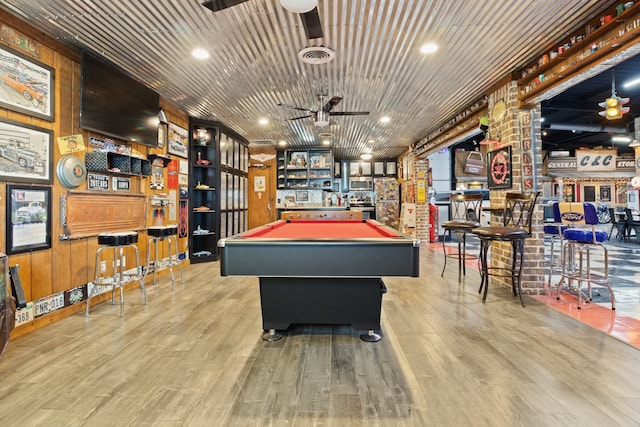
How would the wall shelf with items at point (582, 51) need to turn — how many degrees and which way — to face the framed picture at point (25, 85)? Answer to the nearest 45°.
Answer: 0° — it already faces it

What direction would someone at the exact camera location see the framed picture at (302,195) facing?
facing the viewer

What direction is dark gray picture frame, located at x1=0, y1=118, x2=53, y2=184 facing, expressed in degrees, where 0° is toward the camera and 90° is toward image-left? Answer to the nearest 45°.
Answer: approximately 315°

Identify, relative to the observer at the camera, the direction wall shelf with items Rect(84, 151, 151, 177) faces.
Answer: facing the viewer and to the right of the viewer

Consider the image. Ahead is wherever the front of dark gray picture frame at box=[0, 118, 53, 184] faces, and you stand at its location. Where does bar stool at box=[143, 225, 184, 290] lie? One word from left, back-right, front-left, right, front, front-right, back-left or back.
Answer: left

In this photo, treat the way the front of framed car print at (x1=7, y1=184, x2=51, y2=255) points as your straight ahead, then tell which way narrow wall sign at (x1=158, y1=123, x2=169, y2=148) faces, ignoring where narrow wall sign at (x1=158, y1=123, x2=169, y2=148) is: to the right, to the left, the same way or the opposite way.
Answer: the same way

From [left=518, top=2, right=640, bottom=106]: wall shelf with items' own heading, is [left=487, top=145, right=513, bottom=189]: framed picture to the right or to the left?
on its right

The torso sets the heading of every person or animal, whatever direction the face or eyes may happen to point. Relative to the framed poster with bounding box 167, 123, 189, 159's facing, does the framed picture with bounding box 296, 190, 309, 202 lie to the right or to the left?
on its left

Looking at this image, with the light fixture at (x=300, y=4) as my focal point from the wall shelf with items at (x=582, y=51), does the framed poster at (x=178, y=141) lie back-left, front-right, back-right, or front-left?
front-right

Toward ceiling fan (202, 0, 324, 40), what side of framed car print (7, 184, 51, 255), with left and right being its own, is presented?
front

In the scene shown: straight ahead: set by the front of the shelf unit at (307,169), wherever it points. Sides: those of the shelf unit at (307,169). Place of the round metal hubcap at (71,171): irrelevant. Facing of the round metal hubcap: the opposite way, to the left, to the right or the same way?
to the left

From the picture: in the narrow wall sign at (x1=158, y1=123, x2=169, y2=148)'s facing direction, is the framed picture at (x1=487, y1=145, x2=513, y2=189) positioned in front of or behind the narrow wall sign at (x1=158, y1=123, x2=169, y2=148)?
in front

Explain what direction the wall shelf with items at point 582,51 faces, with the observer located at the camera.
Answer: facing the viewer and to the left of the viewer

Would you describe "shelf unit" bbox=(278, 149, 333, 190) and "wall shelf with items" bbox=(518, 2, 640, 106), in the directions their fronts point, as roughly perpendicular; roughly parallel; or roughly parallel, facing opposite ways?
roughly perpendicular

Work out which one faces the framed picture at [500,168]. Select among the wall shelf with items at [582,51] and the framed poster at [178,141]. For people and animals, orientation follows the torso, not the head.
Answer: the framed poster

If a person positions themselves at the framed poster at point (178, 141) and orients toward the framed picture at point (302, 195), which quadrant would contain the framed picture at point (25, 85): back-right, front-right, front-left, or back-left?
back-right

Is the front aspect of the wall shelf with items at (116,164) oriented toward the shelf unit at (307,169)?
no

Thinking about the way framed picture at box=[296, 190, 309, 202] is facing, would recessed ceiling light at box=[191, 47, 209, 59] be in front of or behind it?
in front

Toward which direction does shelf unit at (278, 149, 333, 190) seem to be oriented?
toward the camera

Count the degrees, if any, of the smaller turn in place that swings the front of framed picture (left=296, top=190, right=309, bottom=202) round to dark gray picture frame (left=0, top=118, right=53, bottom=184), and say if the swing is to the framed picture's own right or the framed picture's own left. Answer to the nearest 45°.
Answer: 0° — it already faces it

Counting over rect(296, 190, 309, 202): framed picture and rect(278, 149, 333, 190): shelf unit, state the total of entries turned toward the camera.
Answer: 2
